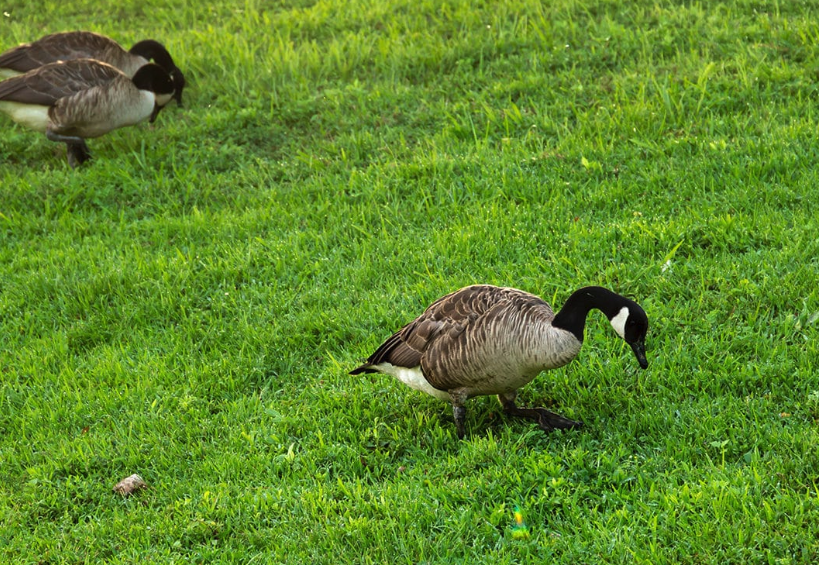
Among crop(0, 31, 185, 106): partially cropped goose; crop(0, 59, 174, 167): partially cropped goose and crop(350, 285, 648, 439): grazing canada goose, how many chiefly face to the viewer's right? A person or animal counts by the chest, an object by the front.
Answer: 3

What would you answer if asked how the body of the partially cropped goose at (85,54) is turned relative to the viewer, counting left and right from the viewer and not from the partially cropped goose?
facing to the right of the viewer

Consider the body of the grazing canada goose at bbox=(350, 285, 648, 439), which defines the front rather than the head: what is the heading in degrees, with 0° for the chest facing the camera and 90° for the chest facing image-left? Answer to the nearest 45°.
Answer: approximately 270°

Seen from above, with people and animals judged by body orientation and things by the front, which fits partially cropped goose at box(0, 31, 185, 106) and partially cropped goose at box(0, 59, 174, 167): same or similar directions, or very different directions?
same or similar directions

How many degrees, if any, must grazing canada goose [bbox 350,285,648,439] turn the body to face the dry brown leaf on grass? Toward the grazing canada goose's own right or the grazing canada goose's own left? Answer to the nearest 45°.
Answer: approximately 180°

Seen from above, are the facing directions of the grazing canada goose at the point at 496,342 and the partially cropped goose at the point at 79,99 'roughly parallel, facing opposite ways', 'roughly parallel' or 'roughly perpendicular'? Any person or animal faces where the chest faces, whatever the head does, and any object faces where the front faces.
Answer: roughly parallel

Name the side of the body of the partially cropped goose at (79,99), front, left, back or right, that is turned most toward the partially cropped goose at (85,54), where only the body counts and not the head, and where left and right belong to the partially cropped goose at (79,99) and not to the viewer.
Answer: left

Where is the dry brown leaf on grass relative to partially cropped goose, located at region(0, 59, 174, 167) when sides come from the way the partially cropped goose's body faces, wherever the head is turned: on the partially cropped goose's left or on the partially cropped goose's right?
on the partially cropped goose's right

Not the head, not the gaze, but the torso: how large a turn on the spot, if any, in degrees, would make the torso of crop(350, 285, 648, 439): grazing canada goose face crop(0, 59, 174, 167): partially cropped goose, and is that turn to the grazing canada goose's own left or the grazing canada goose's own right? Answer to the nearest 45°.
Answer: approximately 135° to the grazing canada goose's own left

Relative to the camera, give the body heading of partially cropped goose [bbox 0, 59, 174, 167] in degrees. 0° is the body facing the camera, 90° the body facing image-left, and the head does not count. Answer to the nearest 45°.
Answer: approximately 270°

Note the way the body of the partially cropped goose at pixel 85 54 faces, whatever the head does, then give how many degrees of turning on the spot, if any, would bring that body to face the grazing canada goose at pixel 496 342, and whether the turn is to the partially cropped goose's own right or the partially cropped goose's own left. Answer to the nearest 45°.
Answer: approximately 90° to the partially cropped goose's own right
